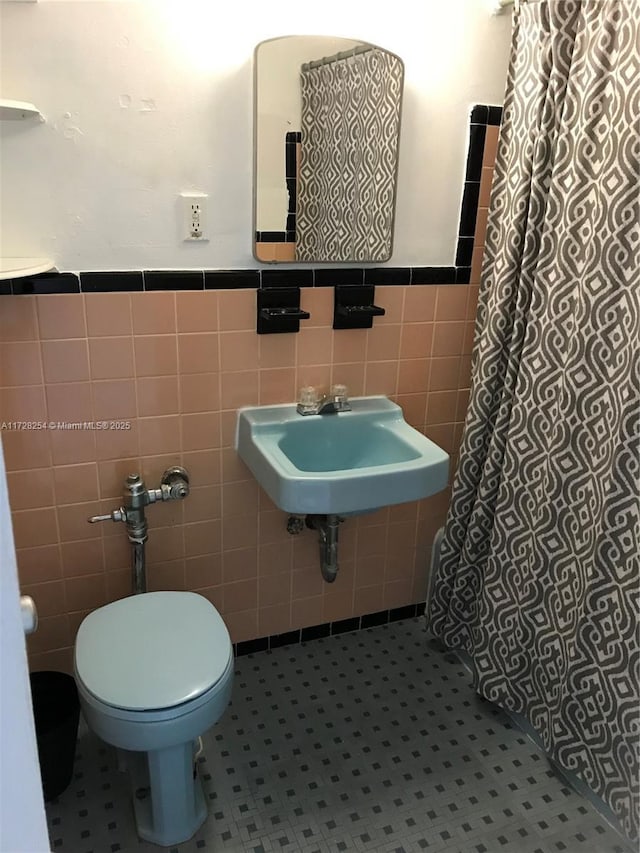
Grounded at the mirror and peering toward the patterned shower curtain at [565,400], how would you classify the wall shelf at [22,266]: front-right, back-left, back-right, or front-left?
back-right

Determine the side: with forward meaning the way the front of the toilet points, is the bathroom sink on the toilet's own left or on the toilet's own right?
on the toilet's own left

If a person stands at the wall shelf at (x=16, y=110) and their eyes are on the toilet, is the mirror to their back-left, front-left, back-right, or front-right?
front-left

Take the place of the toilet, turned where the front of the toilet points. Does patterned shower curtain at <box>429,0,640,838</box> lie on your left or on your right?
on your left

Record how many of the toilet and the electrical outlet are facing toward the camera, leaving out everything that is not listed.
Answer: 2

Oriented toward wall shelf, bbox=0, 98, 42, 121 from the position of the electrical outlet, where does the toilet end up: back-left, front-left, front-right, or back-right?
front-left

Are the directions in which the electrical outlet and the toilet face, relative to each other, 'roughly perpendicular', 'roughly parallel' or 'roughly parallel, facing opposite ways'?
roughly parallel

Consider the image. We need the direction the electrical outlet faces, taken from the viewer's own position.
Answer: facing the viewer
